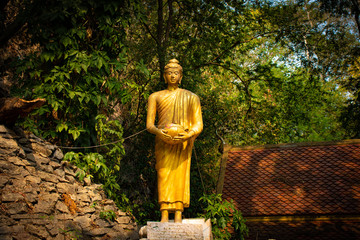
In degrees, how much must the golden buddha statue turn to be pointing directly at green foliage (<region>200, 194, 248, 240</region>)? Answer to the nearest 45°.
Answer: approximately 135° to its left

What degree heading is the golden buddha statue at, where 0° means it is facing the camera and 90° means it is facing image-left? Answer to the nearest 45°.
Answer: approximately 0°

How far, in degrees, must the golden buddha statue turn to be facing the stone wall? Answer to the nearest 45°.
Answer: approximately 135° to its right
